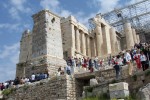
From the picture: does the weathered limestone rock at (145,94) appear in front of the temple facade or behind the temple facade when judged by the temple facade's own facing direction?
in front

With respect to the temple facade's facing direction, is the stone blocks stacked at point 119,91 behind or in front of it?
in front

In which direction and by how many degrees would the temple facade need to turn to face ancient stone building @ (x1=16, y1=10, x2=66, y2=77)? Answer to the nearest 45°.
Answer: approximately 45° to its right
